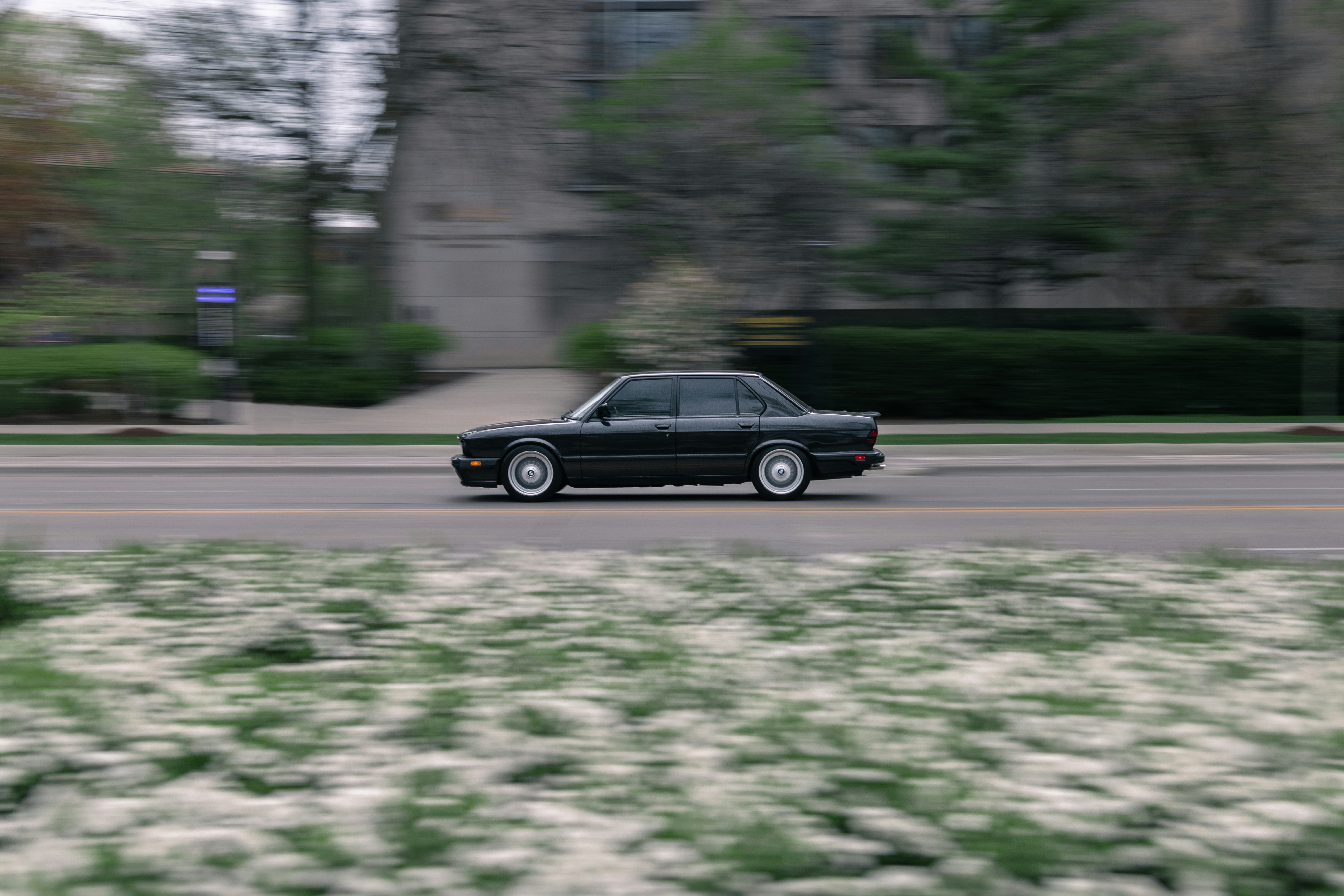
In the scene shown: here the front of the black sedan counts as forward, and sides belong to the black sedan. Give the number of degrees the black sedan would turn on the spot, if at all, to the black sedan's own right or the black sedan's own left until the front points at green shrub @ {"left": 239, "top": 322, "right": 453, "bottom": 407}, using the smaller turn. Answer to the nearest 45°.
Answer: approximately 45° to the black sedan's own right

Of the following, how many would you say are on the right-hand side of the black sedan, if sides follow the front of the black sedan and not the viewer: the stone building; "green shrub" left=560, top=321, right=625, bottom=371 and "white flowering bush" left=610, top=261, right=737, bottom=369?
3

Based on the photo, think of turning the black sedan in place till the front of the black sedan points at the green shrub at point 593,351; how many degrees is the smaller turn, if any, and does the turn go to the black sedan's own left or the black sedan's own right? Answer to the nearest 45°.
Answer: approximately 90° to the black sedan's own right

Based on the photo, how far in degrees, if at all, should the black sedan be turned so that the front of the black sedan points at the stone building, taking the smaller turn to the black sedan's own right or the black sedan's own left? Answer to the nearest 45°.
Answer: approximately 90° to the black sedan's own right

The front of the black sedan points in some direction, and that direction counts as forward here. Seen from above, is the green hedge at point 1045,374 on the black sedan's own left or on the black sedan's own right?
on the black sedan's own right

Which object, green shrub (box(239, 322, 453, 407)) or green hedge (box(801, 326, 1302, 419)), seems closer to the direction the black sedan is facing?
the green shrub

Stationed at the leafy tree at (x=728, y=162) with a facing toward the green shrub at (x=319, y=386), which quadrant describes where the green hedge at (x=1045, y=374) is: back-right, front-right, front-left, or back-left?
back-left

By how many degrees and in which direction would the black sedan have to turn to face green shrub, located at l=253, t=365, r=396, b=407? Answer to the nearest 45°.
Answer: approximately 45° to its right

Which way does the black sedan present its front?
to the viewer's left

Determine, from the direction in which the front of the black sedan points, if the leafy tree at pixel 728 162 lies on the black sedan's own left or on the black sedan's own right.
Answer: on the black sedan's own right

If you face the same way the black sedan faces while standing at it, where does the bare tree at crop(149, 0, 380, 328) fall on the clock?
The bare tree is roughly at 2 o'clock from the black sedan.

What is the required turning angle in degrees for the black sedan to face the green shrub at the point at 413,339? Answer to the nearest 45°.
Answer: approximately 90° to its right
